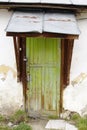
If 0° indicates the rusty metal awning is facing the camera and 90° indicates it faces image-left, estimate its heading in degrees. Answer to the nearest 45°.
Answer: approximately 0°

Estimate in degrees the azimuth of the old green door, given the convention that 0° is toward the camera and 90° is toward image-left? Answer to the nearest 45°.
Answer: approximately 0°

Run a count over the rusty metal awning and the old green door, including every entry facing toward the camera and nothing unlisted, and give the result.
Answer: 2
